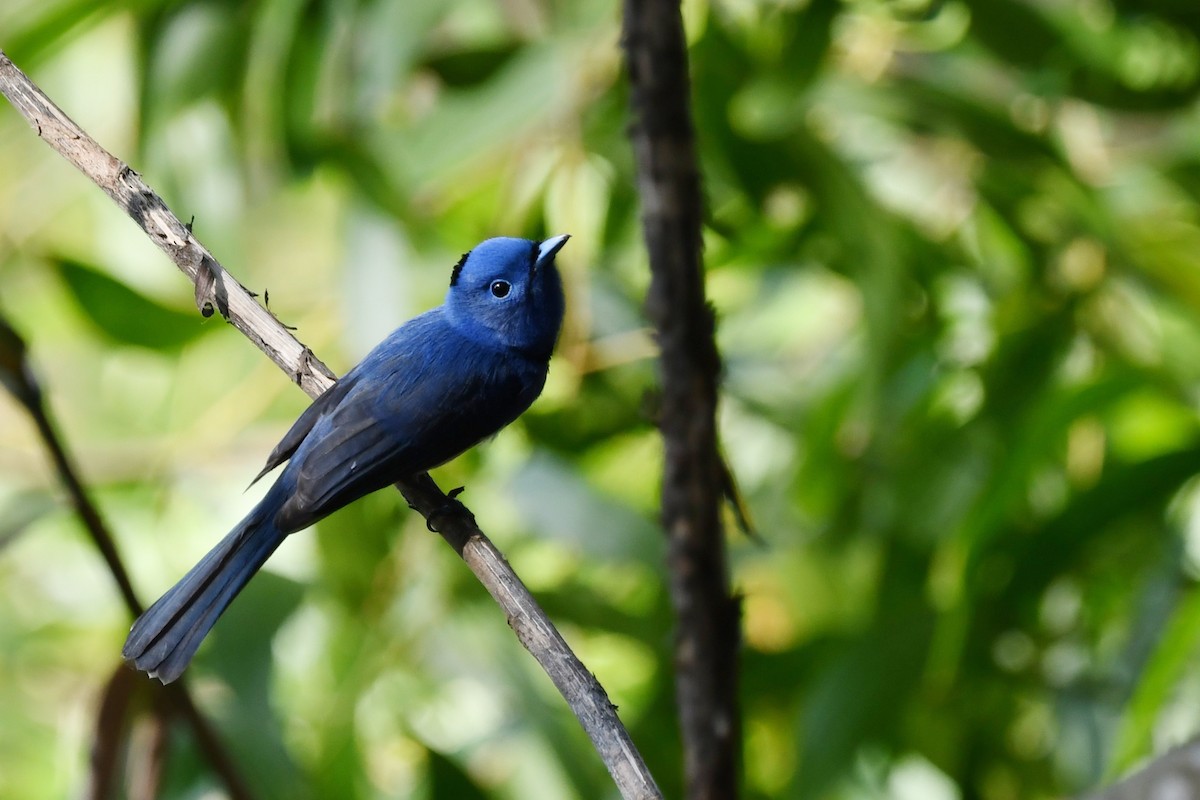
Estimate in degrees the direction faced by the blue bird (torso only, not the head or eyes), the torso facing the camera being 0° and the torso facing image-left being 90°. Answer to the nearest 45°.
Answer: approximately 270°

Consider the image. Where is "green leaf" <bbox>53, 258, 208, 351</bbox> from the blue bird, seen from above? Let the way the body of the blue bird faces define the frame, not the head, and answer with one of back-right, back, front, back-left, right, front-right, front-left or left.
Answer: left
